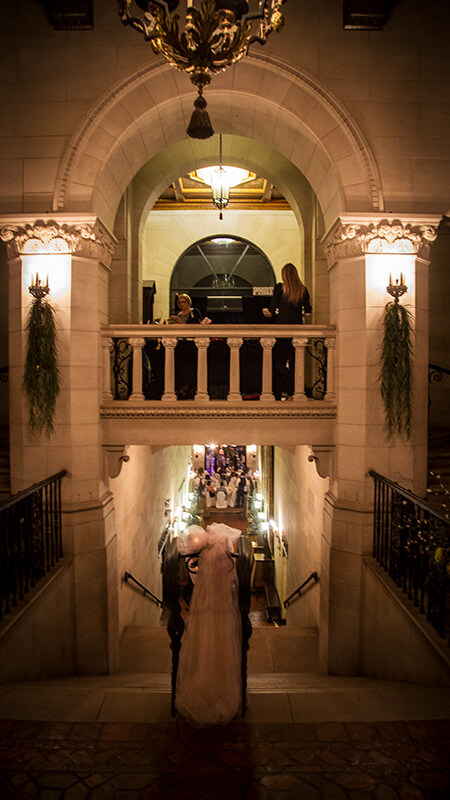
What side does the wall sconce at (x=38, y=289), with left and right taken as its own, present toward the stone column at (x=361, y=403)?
left

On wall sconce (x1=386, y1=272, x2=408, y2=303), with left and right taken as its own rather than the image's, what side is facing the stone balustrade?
right

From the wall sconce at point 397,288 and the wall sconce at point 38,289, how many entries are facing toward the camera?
2

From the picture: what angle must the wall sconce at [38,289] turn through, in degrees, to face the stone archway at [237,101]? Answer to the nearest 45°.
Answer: approximately 90° to its left

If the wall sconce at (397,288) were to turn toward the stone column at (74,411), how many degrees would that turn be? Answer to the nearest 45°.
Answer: approximately 90° to its right

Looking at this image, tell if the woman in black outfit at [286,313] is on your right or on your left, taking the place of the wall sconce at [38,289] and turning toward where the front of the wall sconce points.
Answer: on your left

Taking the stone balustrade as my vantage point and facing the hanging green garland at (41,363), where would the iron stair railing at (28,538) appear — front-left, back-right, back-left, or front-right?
front-left

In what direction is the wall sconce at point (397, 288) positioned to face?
toward the camera
